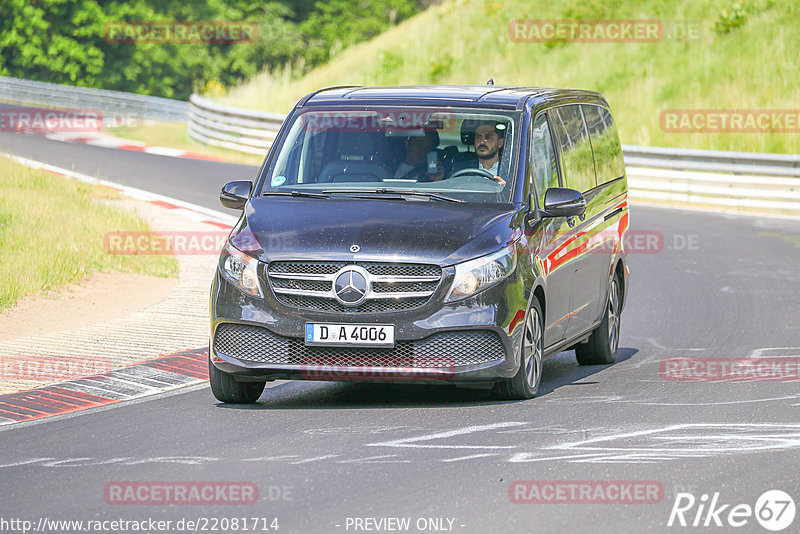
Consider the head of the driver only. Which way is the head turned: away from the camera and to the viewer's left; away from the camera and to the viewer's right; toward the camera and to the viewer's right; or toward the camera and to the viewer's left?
toward the camera and to the viewer's left

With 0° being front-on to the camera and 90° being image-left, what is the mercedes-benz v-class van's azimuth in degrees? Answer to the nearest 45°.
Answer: approximately 45°
